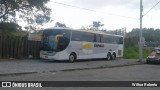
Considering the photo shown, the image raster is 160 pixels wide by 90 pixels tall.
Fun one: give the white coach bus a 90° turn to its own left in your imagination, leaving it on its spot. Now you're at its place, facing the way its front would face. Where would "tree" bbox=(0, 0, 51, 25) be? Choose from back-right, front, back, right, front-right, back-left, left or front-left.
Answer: back

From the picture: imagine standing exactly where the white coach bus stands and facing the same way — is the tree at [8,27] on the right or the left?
on its right

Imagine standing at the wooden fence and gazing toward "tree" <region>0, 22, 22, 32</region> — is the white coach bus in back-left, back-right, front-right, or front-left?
back-right

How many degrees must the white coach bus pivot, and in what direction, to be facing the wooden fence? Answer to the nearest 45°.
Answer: approximately 45° to its right

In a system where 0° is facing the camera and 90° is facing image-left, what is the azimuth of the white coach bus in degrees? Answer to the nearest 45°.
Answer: approximately 45°
